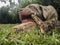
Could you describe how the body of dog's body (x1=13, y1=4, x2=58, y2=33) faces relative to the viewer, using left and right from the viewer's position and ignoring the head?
facing to the left of the viewer
